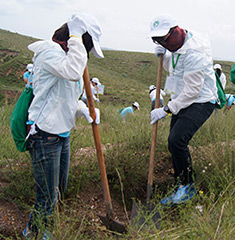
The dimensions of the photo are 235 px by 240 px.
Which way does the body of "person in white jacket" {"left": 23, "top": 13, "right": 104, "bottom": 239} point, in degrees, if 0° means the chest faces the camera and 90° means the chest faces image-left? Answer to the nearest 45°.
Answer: approximately 270°

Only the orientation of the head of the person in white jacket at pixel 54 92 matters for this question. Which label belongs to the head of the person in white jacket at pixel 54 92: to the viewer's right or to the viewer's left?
to the viewer's right

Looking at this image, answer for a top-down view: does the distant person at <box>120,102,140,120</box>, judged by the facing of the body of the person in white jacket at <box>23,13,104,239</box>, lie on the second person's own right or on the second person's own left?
on the second person's own left
